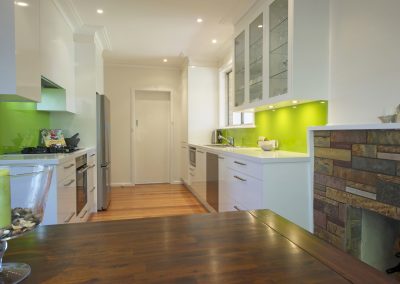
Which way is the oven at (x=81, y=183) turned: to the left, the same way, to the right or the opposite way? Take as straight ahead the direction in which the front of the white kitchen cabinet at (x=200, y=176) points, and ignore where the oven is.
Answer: the opposite way

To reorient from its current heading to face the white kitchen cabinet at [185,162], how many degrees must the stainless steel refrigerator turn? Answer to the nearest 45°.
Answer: approximately 45° to its left

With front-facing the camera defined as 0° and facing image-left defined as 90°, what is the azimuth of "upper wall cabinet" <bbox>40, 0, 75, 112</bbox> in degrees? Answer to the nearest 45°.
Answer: approximately 270°

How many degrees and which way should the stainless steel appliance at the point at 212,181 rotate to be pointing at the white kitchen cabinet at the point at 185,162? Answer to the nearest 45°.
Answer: approximately 90° to its right

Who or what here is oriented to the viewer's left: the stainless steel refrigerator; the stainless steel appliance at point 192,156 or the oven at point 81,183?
the stainless steel appliance

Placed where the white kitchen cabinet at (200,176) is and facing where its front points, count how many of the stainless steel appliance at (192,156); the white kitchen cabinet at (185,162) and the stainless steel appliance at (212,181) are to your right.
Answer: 2

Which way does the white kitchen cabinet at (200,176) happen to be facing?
to the viewer's left

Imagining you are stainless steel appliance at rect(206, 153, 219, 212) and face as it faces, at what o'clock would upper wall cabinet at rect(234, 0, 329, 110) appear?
The upper wall cabinet is roughly at 8 o'clock from the stainless steel appliance.

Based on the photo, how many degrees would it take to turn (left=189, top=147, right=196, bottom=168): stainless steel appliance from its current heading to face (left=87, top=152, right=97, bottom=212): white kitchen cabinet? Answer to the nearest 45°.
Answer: approximately 45° to its left

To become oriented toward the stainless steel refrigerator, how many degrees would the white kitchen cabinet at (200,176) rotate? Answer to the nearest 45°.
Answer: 0° — it already faces it

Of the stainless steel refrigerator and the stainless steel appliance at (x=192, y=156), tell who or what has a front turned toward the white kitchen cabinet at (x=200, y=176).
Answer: the stainless steel refrigerator

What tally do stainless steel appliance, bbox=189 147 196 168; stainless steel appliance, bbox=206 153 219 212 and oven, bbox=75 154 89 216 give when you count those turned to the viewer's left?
2

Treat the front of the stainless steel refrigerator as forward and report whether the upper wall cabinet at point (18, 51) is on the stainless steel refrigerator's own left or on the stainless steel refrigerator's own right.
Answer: on the stainless steel refrigerator's own right

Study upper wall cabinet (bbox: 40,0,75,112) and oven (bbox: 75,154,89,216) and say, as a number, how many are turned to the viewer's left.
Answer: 0

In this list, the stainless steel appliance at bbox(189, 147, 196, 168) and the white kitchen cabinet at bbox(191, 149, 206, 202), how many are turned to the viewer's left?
2

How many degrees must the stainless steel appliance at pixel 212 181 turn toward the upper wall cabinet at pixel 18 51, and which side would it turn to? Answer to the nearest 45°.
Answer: approximately 45° to its left

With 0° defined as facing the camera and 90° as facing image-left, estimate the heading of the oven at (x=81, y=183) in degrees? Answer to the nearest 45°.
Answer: approximately 270°

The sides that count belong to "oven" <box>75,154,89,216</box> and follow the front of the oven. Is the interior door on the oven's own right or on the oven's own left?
on the oven's own left

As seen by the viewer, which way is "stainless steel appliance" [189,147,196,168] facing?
to the viewer's left

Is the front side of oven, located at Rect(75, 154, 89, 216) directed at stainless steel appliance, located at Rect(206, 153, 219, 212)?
yes
